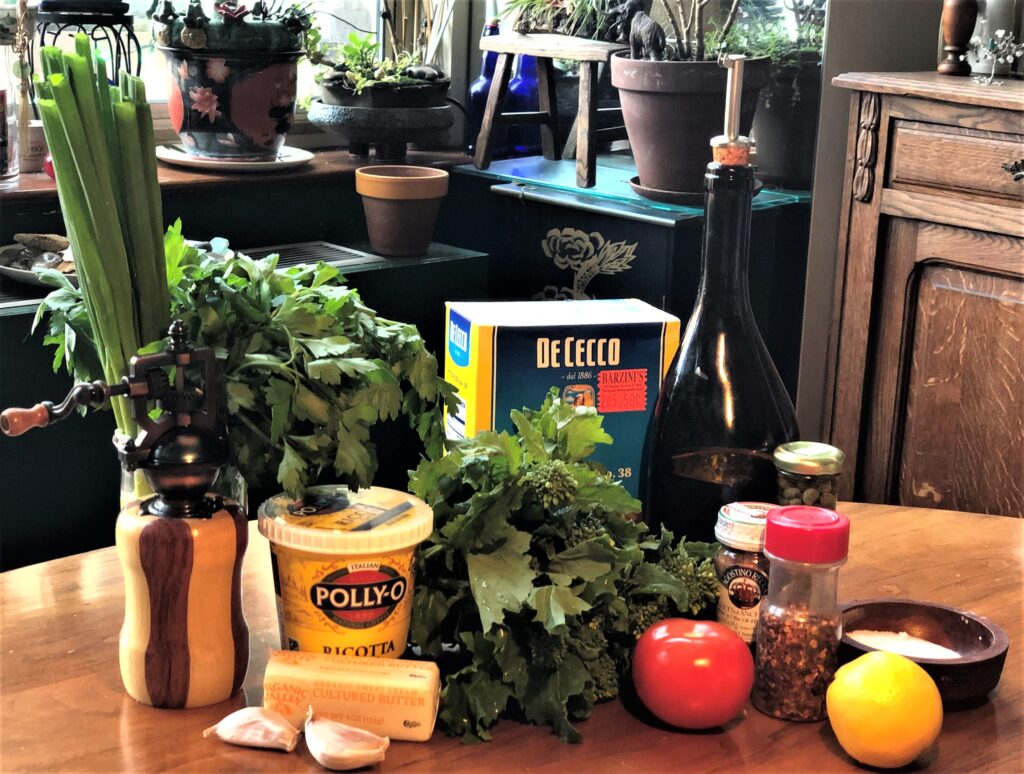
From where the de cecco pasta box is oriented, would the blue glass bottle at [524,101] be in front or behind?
behind

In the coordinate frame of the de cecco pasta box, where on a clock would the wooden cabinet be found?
The wooden cabinet is roughly at 7 o'clock from the de cecco pasta box.

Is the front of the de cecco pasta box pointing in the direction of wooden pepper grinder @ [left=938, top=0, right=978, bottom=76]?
no

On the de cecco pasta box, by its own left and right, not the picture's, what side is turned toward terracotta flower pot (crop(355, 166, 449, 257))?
back

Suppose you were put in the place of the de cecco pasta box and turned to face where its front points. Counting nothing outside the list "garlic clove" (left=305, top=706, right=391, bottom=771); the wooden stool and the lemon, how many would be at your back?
1

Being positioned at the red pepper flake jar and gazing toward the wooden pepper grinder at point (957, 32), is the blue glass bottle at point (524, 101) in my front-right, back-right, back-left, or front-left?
front-left

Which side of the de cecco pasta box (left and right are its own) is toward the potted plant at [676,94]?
back

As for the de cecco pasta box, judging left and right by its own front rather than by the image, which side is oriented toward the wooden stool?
back

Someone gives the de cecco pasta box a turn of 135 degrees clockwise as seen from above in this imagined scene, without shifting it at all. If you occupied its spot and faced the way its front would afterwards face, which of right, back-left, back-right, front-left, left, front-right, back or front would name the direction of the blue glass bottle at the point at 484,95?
front-right

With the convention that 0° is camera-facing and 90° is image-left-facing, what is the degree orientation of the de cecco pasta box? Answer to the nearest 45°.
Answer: approximately 0°

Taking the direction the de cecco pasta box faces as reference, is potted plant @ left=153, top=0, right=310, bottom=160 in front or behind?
behind

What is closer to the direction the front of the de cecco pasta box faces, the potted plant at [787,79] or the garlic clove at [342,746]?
the garlic clove

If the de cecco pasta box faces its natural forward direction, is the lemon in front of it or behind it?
in front

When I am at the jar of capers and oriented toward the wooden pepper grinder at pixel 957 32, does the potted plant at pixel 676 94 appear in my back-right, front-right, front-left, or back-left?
front-left

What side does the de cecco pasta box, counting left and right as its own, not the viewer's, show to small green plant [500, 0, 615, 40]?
back

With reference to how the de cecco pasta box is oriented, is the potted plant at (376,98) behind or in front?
behind
